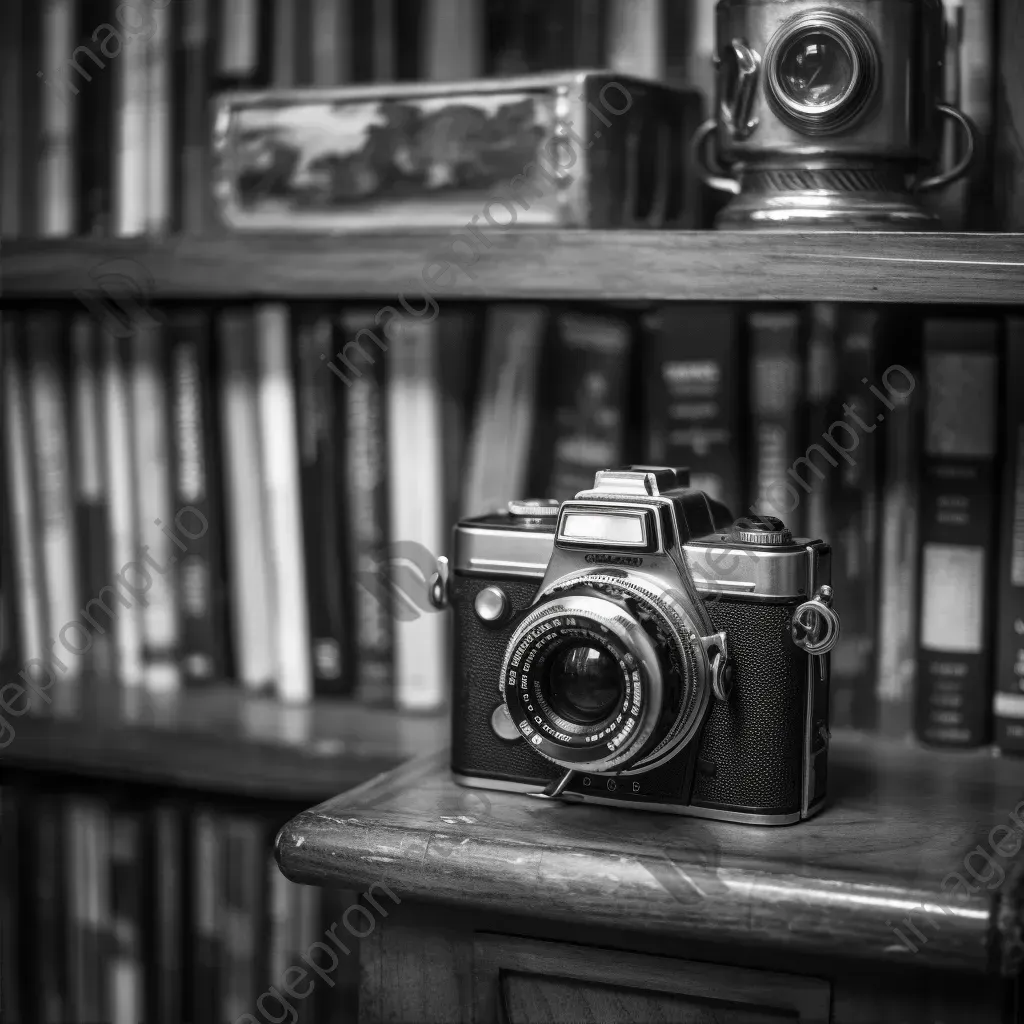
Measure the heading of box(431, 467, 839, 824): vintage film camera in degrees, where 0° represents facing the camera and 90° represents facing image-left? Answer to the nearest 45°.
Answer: approximately 45°

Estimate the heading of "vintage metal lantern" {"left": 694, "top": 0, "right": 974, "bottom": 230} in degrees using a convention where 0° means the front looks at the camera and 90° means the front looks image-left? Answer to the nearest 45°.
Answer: approximately 0°
